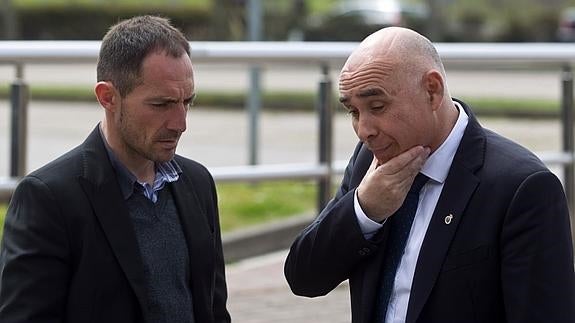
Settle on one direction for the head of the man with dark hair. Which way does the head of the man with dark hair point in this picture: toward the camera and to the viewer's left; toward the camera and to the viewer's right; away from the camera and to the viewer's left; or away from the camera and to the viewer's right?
toward the camera and to the viewer's right

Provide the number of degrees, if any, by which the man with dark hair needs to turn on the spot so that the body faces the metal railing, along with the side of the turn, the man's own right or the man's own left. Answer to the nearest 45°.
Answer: approximately 135° to the man's own left

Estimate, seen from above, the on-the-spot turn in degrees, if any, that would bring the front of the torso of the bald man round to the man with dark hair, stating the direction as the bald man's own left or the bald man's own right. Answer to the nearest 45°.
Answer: approximately 45° to the bald man's own right

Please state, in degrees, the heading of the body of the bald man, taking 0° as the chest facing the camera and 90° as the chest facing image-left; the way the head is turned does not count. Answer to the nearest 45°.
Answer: approximately 45°

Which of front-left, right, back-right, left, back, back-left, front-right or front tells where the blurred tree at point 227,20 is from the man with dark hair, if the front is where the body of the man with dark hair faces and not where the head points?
back-left

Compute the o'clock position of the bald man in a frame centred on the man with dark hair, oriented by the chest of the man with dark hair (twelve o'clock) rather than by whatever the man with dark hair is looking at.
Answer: The bald man is roughly at 11 o'clock from the man with dark hair.

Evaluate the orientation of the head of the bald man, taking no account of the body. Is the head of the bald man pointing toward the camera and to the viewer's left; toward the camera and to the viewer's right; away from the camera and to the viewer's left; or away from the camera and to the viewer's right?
toward the camera and to the viewer's left

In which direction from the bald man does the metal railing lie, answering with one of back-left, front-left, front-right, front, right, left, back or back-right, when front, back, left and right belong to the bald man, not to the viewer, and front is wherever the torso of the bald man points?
back-right

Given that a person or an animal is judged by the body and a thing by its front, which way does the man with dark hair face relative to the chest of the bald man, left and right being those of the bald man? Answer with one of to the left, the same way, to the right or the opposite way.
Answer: to the left

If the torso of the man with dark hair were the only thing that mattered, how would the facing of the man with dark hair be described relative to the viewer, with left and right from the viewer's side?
facing the viewer and to the right of the viewer

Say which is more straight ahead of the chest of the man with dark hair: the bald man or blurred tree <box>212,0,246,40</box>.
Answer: the bald man

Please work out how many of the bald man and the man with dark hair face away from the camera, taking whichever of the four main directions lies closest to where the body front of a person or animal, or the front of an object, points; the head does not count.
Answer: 0
